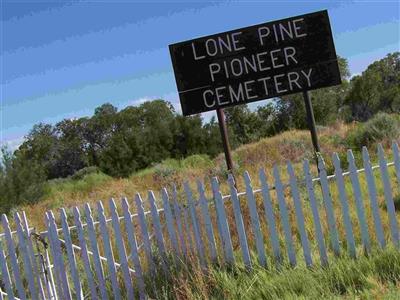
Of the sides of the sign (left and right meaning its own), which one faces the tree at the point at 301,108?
back

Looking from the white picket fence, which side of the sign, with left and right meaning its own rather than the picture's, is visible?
front

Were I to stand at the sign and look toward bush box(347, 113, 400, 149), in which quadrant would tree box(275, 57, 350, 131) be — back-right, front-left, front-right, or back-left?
front-left

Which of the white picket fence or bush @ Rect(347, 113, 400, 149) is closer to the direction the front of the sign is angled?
the white picket fence

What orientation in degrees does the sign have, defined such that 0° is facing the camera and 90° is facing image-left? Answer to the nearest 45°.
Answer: approximately 0°

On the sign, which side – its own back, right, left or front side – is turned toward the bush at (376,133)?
back

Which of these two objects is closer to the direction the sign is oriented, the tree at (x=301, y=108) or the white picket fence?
the white picket fence
